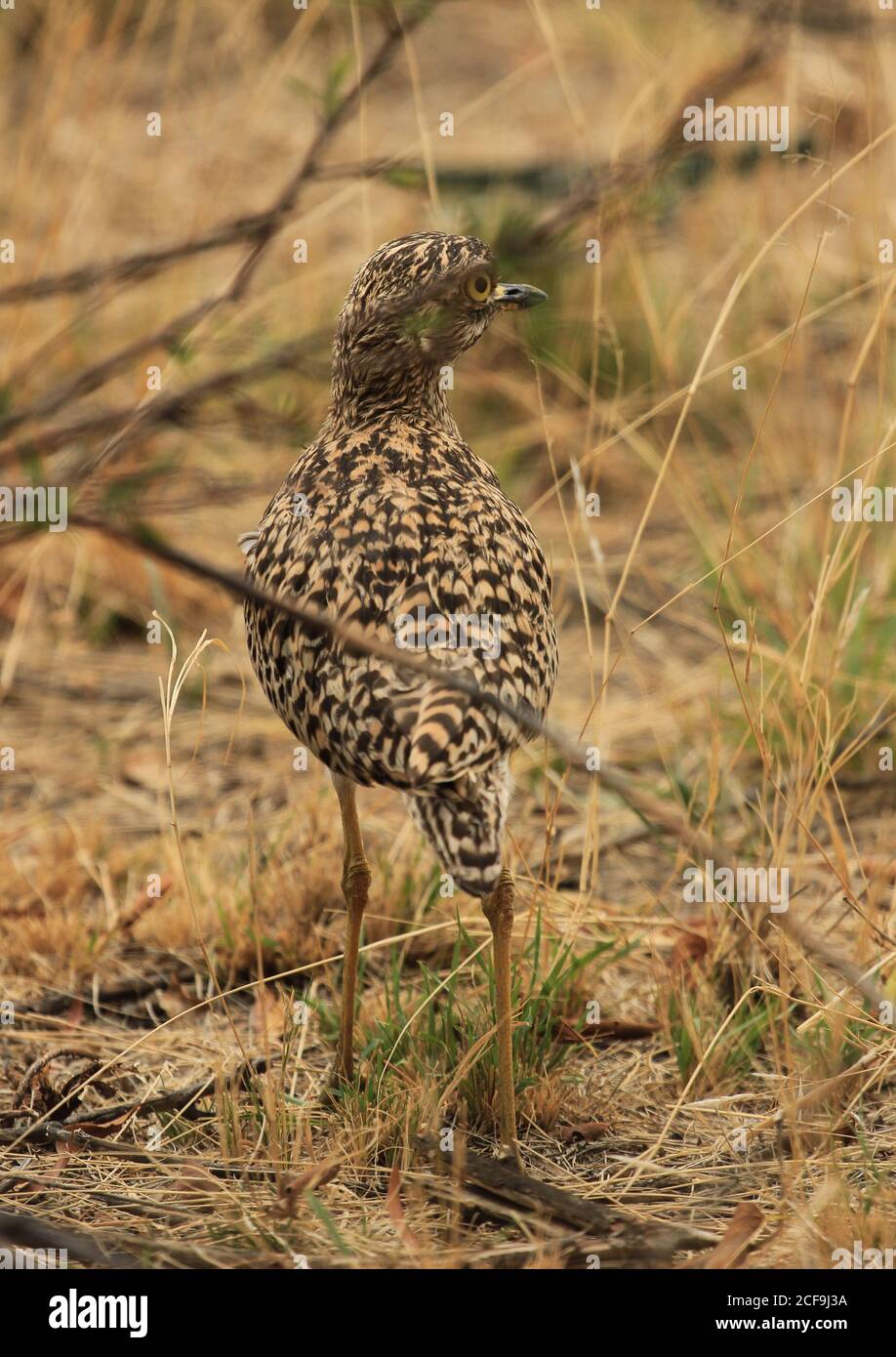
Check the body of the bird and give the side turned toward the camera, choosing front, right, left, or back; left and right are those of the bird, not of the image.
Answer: back
